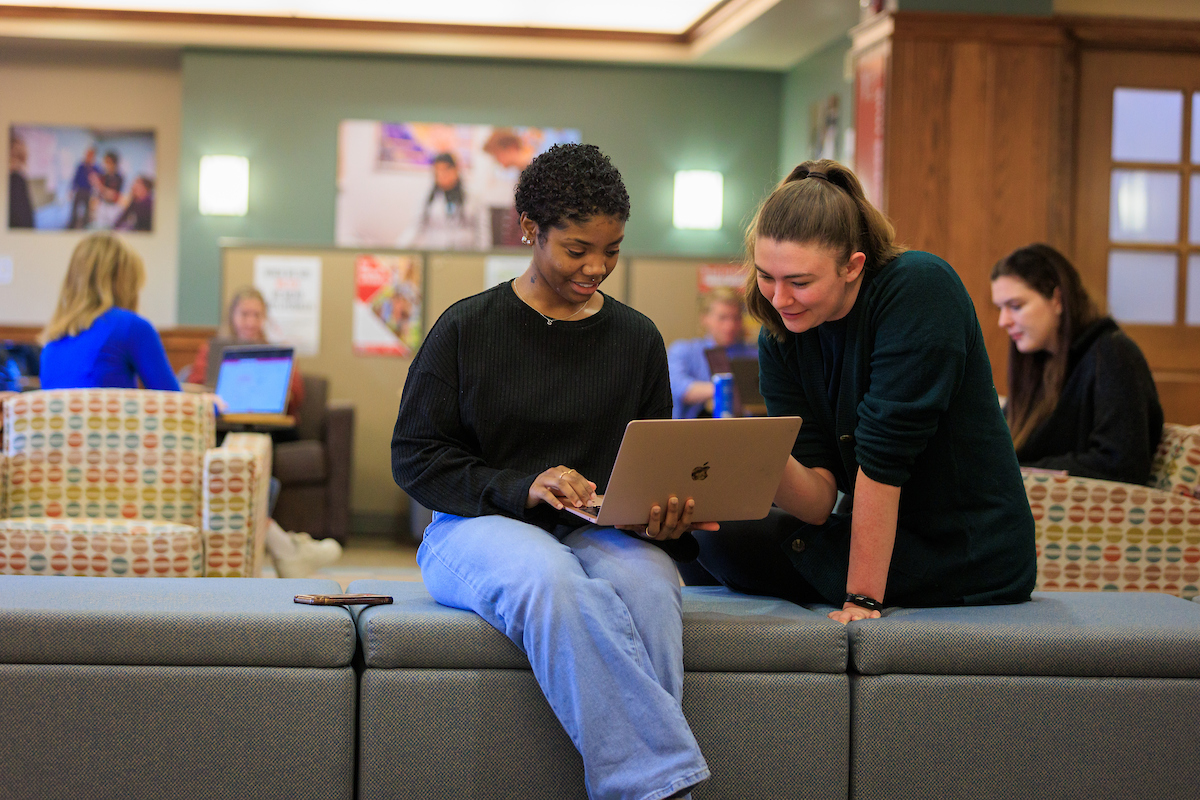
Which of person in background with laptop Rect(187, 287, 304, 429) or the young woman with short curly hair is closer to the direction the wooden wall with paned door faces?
the young woman with short curly hair

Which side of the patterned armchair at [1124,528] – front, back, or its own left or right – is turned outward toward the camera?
left

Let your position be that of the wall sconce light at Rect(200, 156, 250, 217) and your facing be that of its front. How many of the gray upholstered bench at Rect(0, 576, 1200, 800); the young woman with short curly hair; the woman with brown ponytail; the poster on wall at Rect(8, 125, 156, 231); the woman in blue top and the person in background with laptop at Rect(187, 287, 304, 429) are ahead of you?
5

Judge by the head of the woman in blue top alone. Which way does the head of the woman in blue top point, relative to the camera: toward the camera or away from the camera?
away from the camera

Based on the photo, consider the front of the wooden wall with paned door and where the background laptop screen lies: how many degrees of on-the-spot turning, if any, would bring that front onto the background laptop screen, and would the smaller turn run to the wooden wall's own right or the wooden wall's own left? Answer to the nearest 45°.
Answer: approximately 90° to the wooden wall's own right

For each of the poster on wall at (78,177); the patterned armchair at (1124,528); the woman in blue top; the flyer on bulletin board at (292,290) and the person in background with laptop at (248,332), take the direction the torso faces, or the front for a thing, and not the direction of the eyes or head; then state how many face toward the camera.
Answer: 3

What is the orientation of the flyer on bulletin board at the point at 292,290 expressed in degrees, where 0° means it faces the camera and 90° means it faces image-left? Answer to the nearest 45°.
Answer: approximately 0°

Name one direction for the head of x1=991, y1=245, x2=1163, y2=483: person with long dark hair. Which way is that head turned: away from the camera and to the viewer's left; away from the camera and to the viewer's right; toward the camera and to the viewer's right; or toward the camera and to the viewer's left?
toward the camera and to the viewer's left

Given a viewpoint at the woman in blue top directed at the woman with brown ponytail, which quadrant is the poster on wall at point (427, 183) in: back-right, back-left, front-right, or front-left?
back-left

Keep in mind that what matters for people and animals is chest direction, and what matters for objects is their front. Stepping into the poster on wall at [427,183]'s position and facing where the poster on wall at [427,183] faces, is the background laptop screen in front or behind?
in front
